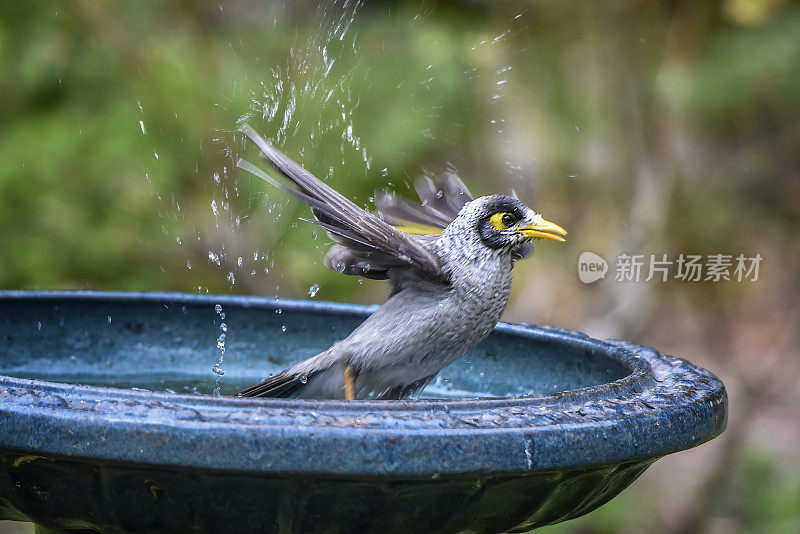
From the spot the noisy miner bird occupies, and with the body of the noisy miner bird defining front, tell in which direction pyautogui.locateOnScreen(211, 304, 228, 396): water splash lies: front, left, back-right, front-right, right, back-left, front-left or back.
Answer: back-left

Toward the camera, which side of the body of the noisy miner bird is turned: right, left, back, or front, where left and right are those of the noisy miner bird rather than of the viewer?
right
